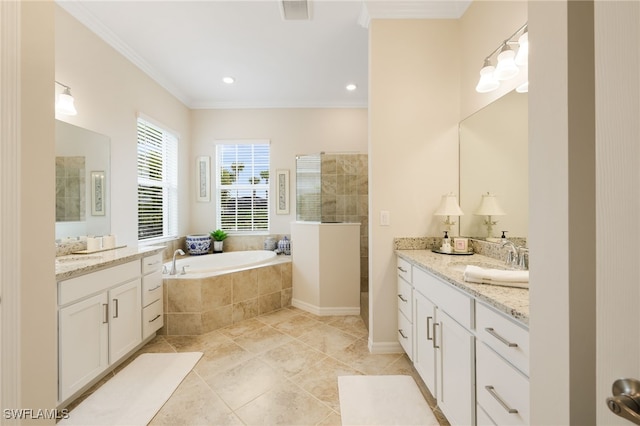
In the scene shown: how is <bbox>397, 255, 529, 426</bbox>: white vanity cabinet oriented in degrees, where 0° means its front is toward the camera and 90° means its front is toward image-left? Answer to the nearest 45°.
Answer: approximately 45°

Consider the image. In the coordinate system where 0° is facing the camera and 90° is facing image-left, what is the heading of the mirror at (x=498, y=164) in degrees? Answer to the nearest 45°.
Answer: approximately 45°

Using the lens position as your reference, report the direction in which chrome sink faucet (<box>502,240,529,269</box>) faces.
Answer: facing the viewer and to the left of the viewer

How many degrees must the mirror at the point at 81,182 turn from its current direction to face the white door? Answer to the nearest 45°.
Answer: approximately 45° to its right

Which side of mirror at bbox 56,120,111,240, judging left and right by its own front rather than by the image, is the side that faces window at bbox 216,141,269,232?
left

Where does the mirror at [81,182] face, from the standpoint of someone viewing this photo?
facing the viewer and to the right of the viewer

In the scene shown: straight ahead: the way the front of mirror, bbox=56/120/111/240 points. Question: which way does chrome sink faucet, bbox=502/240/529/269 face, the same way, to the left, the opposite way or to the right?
the opposite way

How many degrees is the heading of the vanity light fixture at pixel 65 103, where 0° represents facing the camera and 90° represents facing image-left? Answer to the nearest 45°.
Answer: approximately 315°

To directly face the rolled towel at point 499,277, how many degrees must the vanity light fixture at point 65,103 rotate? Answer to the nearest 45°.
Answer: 0° — it already faces it

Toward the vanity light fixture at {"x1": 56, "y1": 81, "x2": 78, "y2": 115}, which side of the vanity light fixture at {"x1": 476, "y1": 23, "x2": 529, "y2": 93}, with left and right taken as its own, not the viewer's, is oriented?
front

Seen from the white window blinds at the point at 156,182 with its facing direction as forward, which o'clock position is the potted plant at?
The potted plant is roughly at 10 o'clock from the white window blinds.
